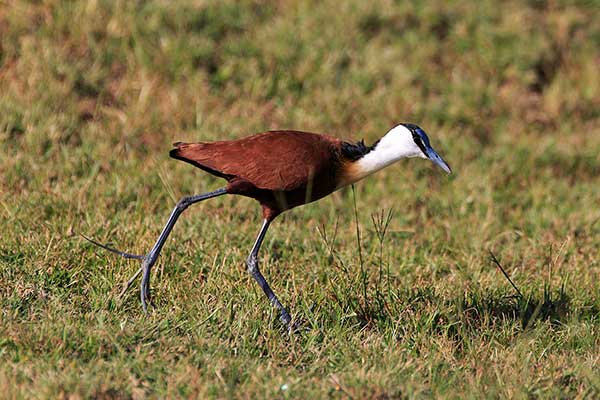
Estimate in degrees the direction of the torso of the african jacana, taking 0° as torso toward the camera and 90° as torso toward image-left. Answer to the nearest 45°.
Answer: approximately 270°
